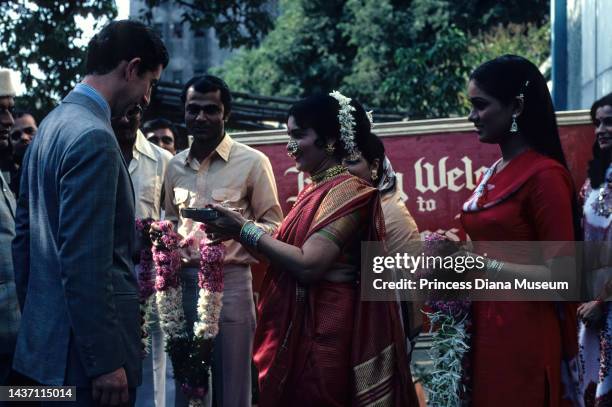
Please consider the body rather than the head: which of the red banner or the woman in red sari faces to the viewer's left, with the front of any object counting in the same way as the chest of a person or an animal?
the woman in red sari

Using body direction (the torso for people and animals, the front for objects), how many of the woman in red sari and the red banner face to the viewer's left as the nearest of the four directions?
1

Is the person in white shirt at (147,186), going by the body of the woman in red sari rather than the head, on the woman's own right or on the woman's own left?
on the woman's own right

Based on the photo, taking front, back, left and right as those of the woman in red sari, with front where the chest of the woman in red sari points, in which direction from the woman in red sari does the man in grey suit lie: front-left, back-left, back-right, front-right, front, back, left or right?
front-left

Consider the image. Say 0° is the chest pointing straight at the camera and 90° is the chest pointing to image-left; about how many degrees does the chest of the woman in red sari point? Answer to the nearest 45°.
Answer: approximately 90°

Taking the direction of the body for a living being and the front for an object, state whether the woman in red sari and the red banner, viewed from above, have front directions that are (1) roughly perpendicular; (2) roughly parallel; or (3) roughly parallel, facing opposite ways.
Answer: roughly perpendicular

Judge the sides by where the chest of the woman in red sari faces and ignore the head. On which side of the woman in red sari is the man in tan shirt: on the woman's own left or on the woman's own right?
on the woman's own right

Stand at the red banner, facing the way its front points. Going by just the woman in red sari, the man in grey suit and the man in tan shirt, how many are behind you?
0

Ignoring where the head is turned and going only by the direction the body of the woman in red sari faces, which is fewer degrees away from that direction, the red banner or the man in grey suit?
the man in grey suit

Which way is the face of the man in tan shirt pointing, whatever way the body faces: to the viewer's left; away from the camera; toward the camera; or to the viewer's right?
toward the camera

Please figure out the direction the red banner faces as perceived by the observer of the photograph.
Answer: facing the viewer

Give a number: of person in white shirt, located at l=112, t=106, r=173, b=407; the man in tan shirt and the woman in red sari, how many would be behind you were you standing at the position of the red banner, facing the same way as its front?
0

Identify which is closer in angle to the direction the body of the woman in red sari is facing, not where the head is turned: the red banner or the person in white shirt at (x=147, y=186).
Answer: the person in white shirt

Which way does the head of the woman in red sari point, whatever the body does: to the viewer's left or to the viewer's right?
to the viewer's left

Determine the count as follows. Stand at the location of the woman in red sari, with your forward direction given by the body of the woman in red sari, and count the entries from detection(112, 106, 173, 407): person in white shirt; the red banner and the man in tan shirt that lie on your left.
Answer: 0
